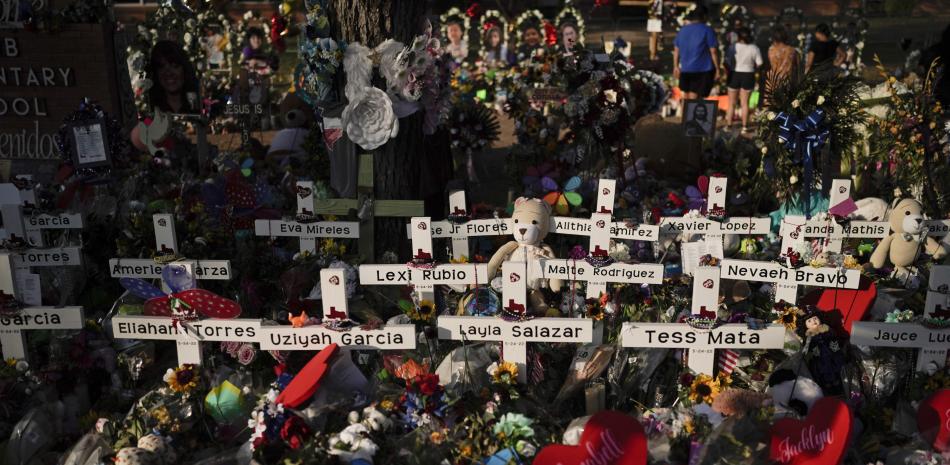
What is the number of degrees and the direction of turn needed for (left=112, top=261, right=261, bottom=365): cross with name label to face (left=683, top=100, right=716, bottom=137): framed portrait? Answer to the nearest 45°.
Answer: approximately 135° to its left

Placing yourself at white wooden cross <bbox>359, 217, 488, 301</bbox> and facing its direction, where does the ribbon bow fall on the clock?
The ribbon bow is roughly at 8 o'clock from the white wooden cross.

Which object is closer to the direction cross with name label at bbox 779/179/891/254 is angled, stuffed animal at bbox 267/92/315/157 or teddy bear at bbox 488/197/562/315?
the teddy bear

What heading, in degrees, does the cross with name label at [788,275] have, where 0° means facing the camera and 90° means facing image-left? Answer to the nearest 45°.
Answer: approximately 0°

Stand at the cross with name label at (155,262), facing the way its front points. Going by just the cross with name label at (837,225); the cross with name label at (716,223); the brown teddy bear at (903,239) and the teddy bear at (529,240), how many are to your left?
4

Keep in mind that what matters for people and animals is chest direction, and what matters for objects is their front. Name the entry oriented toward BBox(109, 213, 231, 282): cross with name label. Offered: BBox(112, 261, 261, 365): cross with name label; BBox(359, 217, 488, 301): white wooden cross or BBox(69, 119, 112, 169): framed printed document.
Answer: the framed printed document

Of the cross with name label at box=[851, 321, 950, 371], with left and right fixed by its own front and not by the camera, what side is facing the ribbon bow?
back

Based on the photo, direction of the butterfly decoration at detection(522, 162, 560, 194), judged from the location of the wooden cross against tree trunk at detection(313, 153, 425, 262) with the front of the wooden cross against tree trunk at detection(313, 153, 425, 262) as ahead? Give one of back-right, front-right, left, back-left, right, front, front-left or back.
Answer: back-left
